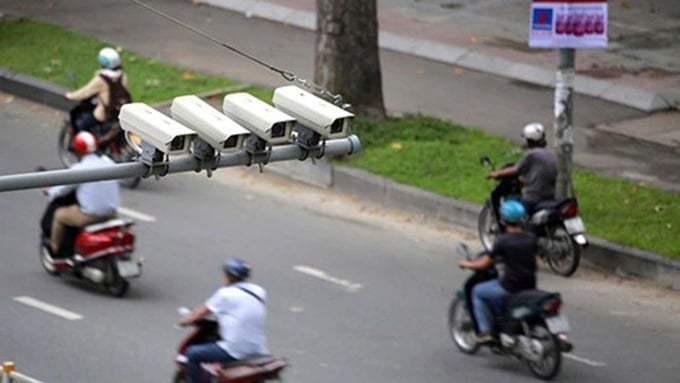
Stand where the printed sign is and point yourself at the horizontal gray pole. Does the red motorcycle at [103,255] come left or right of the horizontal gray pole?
right

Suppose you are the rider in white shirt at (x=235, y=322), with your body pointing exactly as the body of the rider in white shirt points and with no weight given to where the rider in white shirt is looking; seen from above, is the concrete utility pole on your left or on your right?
on your right

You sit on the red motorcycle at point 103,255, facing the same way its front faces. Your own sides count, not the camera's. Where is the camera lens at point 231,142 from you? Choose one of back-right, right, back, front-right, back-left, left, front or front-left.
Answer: back-left

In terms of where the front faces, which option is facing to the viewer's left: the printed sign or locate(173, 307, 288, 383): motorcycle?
the motorcycle

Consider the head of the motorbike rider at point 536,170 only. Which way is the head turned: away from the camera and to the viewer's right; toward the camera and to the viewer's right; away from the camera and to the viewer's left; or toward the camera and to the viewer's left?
away from the camera and to the viewer's left

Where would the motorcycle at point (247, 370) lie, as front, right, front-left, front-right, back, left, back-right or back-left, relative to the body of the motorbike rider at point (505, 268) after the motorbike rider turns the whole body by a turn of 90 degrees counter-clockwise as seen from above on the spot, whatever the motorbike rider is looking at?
front

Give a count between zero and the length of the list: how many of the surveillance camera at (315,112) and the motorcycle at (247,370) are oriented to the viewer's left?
1

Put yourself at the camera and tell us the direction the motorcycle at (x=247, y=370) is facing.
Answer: facing to the left of the viewer

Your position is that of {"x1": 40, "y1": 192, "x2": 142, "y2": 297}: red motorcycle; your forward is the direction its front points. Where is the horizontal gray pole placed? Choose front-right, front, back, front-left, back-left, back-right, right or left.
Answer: back-left

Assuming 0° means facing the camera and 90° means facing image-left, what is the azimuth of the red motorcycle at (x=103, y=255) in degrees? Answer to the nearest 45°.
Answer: approximately 135°

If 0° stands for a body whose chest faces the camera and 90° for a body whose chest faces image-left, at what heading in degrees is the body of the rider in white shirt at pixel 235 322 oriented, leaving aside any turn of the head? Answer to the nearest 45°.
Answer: approximately 135°

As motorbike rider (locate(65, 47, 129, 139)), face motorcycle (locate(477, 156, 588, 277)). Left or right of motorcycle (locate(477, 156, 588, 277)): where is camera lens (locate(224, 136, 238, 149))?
right

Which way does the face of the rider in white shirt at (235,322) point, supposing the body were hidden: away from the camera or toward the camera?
away from the camera

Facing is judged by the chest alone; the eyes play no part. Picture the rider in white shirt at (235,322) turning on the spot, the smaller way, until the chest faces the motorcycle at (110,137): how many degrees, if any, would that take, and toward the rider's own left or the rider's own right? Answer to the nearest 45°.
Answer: approximately 45° to the rider's own right
